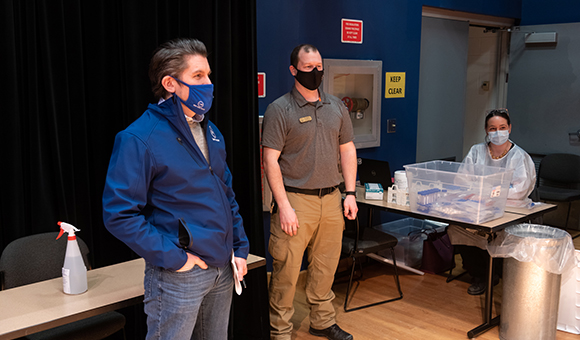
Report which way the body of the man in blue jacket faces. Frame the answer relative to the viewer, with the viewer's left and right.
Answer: facing the viewer and to the right of the viewer

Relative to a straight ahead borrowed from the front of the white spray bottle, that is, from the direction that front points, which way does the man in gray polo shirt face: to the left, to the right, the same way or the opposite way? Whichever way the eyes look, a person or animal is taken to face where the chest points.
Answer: to the left

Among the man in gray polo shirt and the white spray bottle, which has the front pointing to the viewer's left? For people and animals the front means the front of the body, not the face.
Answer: the white spray bottle

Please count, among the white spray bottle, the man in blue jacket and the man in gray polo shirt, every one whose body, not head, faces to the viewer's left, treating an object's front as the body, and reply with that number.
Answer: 1

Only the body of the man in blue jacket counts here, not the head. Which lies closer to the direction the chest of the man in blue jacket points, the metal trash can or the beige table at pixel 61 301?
the metal trash can

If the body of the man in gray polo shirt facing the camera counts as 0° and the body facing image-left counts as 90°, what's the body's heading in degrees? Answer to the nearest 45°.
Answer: approximately 315°

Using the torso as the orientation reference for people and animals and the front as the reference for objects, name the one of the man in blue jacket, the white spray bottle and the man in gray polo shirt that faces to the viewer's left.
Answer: the white spray bottle

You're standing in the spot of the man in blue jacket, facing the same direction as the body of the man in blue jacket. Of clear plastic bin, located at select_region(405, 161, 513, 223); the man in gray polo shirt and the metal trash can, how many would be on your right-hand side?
0

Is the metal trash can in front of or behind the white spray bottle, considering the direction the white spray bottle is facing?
behind

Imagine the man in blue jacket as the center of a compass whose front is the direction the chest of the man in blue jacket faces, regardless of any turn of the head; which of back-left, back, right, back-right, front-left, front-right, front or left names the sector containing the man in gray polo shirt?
left

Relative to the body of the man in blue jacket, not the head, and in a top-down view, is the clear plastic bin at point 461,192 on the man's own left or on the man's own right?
on the man's own left

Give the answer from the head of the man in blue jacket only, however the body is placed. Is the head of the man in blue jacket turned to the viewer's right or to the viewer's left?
to the viewer's right

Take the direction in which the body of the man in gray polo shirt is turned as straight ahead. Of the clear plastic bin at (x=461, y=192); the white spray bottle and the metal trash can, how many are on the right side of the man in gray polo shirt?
1

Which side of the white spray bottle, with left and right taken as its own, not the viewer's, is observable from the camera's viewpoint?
left

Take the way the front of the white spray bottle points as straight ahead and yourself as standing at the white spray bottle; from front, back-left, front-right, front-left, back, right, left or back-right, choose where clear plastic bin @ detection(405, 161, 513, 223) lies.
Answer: back
